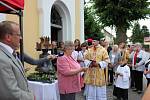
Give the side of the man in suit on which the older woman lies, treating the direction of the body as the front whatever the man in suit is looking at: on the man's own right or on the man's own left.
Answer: on the man's own left

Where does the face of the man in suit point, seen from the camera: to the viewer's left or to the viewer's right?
to the viewer's right

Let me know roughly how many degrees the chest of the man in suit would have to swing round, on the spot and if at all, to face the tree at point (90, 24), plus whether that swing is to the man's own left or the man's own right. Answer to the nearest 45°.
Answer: approximately 90° to the man's own left

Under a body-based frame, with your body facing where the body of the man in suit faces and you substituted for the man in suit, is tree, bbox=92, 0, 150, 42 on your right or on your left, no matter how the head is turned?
on your left

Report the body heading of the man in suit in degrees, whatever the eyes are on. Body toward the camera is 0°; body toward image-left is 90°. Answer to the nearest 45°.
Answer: approximately 270°
